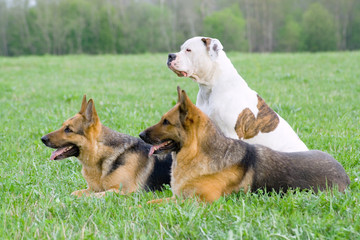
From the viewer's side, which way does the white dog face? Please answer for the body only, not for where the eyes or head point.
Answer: to the viewer's left

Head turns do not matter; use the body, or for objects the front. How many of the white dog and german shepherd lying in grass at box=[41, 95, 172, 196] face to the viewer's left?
2

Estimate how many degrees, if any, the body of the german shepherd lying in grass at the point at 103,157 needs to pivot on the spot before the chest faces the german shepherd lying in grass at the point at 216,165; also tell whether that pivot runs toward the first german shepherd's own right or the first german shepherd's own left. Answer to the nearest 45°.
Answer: approximately 135° to the first german shepherd's own left

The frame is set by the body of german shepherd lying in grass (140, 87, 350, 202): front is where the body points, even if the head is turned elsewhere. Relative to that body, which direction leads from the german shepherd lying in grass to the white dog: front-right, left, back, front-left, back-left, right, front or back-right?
right

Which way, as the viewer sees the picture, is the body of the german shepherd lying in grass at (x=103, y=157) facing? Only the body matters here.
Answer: to the viewer's left

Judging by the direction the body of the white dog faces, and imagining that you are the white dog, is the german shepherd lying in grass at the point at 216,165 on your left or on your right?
on your left

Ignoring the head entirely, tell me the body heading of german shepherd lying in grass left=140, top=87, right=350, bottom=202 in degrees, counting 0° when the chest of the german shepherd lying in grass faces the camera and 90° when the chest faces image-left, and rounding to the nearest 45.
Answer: approximately 90°

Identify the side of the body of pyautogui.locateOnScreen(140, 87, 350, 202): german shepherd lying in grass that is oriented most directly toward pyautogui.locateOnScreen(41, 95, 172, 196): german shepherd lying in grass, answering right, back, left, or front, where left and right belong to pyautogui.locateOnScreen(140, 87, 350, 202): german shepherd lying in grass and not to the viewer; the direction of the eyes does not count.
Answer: front
